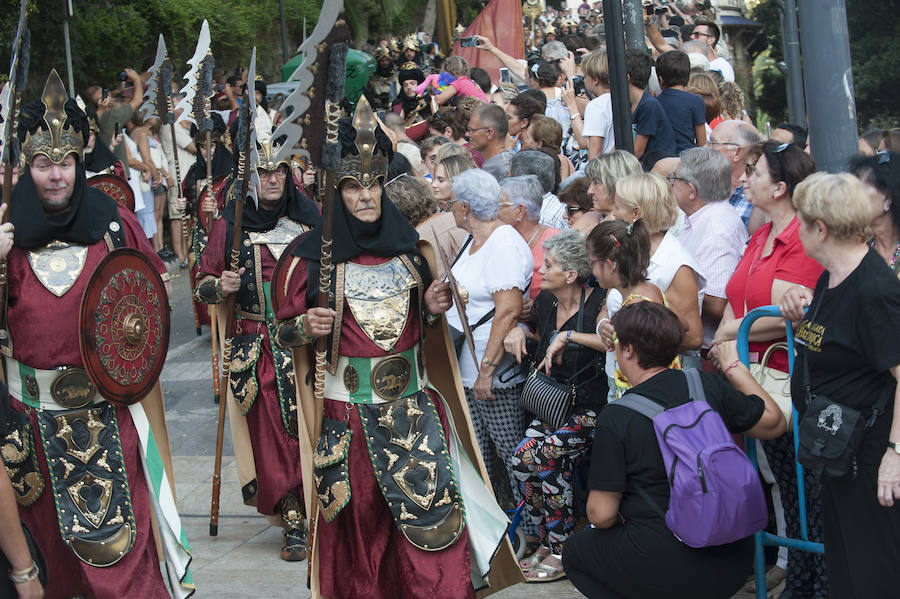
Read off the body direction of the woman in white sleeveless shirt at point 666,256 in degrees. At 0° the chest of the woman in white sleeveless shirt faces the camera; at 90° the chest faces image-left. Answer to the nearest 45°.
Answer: approximately 90°

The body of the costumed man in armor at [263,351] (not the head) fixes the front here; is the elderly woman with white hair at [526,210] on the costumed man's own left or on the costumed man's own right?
on the costumed man's own left

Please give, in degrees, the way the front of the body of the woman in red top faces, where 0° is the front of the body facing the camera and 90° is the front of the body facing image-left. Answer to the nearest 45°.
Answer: approximately 45°

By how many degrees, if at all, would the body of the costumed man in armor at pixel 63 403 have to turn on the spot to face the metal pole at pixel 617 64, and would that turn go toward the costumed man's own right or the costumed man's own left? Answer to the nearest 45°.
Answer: approximately 90° to the costumed man's own left

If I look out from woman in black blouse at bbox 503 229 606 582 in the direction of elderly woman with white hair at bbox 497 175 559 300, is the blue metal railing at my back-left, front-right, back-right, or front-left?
back-right

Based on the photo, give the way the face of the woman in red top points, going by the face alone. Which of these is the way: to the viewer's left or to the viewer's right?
to the viewer's left

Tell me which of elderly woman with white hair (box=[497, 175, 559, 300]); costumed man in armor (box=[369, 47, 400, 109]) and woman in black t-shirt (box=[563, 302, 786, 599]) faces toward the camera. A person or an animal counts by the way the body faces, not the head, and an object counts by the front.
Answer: the costumed man in armor

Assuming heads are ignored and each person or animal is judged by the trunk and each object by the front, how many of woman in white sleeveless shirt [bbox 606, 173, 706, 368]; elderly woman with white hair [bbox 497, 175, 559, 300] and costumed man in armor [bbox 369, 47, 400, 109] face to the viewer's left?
2

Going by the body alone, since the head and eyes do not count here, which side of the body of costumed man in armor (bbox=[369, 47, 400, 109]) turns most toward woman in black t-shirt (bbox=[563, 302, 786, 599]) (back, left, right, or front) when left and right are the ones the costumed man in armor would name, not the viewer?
front

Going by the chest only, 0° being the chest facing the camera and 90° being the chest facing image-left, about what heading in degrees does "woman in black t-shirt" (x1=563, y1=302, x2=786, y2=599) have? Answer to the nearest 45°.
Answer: approximately 135°

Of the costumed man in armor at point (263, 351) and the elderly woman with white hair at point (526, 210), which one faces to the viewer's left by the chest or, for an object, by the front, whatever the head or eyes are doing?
the elderly woman with white hair

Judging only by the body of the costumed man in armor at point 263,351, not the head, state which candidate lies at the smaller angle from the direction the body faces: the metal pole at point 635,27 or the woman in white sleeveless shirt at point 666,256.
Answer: the woman in white sleeveless shirt
